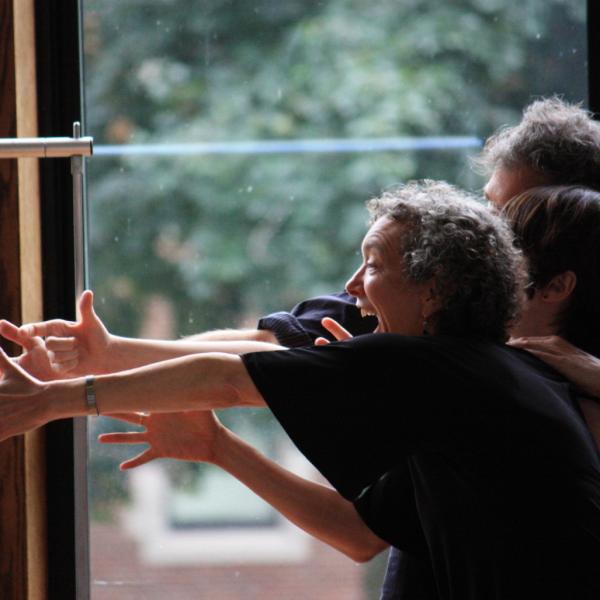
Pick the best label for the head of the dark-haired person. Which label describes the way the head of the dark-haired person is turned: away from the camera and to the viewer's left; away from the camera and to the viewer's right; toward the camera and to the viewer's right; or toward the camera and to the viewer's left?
away from the camera and to the viewer's left

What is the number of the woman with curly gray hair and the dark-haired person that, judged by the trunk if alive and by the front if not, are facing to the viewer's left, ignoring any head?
2

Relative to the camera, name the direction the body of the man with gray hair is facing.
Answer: to the viewer's left

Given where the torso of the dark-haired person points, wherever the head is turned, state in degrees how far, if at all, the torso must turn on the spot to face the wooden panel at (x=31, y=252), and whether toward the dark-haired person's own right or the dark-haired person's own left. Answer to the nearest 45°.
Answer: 0° — they already face it

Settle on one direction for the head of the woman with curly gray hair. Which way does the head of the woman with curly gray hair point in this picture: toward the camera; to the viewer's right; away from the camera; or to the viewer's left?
to the viewer's left

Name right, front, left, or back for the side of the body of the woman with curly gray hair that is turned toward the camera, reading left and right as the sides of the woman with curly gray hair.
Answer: left

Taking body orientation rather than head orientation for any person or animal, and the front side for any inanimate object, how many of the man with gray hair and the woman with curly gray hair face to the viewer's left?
2

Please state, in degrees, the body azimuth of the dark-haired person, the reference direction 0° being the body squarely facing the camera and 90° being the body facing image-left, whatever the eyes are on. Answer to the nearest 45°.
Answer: approximately 90°
